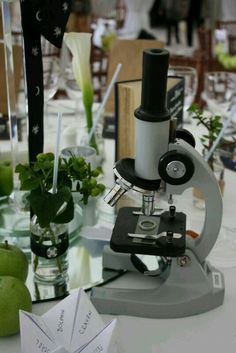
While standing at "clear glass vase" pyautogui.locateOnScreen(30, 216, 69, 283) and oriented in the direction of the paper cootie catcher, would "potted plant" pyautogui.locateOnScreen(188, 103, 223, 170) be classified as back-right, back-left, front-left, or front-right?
back-left

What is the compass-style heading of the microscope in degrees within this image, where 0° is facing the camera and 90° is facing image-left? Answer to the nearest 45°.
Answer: approximately 90°

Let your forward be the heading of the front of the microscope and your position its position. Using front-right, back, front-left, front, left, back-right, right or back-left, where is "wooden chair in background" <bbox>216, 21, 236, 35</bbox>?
right

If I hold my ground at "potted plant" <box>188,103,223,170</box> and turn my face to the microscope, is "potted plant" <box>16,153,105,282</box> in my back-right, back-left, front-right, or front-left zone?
front-right

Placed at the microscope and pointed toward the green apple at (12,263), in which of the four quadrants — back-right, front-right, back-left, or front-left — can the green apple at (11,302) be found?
front-left
